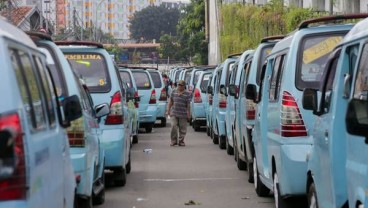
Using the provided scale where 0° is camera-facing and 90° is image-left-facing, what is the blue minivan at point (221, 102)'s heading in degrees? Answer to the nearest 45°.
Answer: approximately 180°

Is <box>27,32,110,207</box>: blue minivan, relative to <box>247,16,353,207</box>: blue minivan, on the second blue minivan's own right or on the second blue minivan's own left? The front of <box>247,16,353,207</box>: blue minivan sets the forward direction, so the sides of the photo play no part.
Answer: on the second blue minivan's own left

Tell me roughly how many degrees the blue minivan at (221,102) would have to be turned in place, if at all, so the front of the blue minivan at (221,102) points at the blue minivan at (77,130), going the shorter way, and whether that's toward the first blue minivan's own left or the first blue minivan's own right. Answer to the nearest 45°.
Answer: approximately 180°

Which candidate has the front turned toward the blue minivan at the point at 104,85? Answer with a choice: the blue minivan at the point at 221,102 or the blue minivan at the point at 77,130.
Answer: the blue minivan at the point at 77,130

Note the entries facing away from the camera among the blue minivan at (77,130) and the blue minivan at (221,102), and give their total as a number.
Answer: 2

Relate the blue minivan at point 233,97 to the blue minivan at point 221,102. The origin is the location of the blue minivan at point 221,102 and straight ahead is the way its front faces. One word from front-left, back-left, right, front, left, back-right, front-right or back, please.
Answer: back

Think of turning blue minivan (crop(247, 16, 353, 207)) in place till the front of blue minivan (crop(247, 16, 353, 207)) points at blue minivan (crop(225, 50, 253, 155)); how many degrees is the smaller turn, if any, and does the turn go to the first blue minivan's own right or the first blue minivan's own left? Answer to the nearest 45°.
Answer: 0° — it already faces it

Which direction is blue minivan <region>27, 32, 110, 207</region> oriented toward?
away from the camera

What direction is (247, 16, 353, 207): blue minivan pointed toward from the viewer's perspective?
away from the camera

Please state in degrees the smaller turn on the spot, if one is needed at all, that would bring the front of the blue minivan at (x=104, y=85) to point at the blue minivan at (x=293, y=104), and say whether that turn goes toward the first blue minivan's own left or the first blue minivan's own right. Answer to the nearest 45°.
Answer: approximately 135° to the first blue minivan's own right

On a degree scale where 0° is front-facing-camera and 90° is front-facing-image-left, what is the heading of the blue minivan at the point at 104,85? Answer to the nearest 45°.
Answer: approximately 180°
